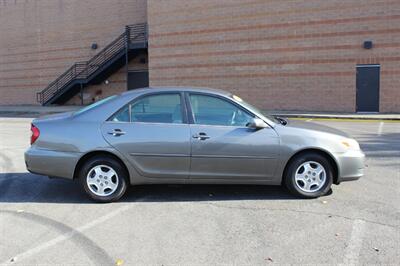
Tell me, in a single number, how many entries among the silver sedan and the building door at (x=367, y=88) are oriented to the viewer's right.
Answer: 1

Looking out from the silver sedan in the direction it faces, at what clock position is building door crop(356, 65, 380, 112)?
The building door is roughly at 10 o'clock from the silver sedan.

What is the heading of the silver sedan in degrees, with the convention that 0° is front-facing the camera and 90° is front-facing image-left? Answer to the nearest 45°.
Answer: approximately 270°

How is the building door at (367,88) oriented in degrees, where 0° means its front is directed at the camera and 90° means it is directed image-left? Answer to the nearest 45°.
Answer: approximately 0°

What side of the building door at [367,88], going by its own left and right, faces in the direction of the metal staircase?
right

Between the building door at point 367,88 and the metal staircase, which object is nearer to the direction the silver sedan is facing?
the building door

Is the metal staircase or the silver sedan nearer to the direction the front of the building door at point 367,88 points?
the silver sedan

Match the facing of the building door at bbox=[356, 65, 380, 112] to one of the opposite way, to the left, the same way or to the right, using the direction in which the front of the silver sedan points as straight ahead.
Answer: to the right
